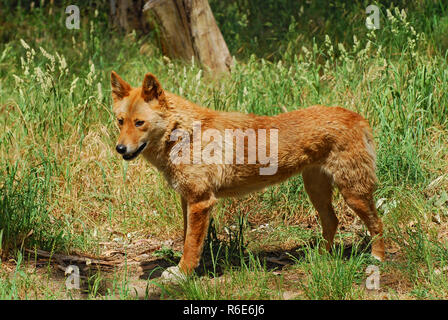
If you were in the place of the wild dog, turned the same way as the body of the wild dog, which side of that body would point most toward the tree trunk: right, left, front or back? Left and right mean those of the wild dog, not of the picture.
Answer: right

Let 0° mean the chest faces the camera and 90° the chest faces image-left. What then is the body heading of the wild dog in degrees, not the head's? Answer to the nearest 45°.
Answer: approximately 90°
